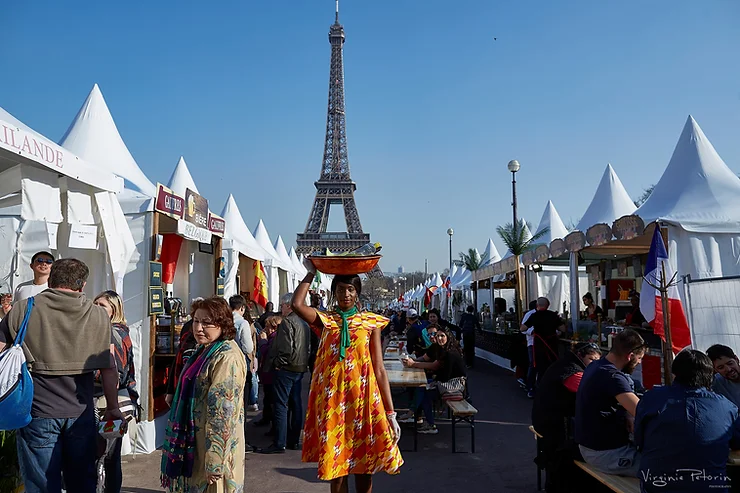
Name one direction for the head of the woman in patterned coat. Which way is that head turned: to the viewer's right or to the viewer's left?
to the viewer's left

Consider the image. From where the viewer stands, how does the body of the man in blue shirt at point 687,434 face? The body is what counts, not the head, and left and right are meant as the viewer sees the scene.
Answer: facing away from the viewer

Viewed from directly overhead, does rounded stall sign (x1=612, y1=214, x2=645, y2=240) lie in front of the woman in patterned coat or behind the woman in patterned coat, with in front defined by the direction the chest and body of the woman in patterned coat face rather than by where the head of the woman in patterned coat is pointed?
behind

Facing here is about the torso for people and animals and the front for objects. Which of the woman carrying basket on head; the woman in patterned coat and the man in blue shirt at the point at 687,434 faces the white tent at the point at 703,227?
the man in blue shirt

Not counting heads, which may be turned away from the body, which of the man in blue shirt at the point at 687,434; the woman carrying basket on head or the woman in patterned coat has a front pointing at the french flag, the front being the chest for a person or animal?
the man in blue shirt

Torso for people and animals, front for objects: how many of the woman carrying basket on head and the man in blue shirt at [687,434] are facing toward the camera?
1

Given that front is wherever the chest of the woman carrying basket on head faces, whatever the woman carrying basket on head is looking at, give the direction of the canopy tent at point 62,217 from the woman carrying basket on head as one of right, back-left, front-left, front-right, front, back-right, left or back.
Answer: back-right

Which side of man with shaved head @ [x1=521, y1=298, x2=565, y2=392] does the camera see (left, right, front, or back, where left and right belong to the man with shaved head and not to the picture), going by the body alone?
back
